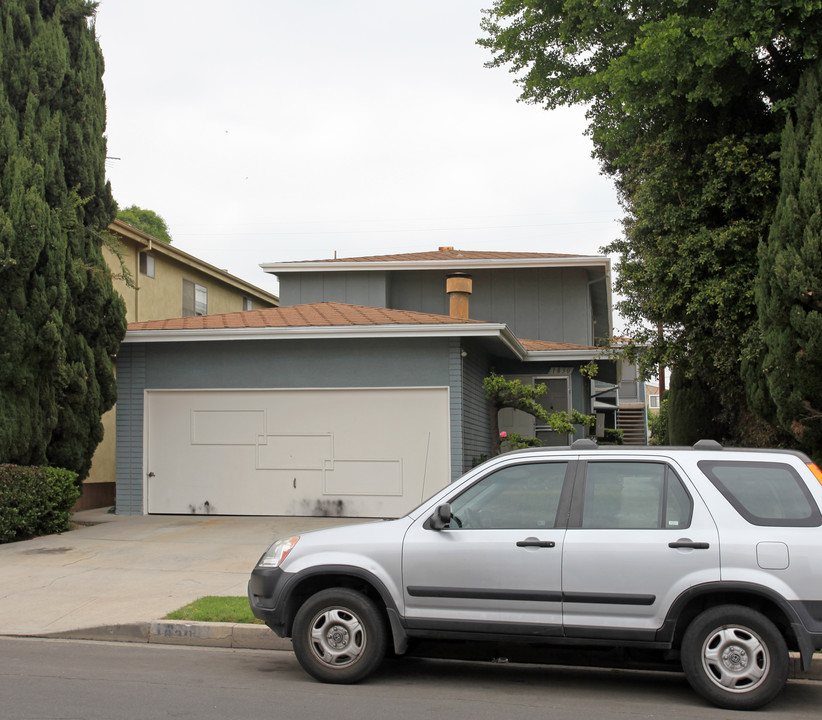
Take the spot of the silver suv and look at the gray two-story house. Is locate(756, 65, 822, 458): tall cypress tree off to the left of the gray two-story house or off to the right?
right

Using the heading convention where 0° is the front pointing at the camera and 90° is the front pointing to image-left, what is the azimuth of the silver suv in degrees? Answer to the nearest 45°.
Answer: approximately 90°

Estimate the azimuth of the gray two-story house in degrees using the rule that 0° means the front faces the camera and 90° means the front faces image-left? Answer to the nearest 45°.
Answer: approximately 0°

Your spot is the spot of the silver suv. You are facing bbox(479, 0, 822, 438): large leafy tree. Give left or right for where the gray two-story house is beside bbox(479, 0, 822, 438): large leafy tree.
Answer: left

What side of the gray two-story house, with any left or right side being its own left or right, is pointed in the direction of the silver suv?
front

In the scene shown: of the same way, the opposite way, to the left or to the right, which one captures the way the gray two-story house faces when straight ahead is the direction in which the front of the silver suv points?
to the left

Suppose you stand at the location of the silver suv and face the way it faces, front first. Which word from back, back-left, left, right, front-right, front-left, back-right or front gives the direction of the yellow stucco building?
front-right

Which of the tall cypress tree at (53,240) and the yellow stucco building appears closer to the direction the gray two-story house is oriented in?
the tall cypress tree

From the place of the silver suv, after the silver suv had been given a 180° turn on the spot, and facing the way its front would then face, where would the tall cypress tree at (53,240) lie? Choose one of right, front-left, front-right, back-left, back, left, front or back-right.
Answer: back-left

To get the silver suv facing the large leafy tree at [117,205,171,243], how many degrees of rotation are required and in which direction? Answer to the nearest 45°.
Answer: approximately 45° to its right

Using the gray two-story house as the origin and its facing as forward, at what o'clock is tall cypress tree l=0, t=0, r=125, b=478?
The tall cypress tree is roughly at 2 o'clock from the gray two-story house.

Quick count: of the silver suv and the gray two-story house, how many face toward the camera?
1

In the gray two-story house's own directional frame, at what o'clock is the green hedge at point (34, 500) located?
The green hedge is roughly at 2 o'clock from the gray two-story house.

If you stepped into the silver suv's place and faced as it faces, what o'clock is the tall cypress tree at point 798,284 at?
The tall cypress tree is roughly at 4 o'clock from the silver suv.
